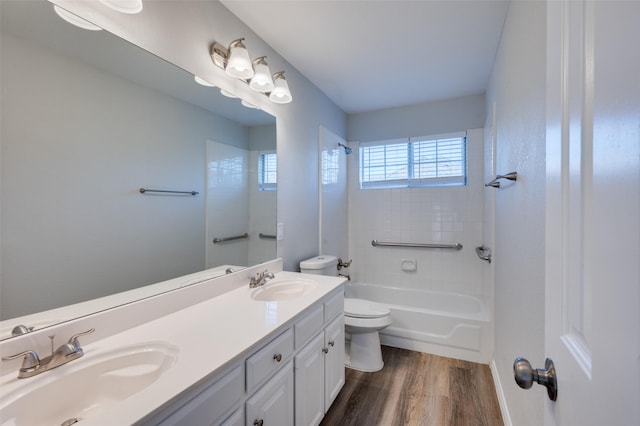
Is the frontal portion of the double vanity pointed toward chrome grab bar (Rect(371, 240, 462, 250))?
no

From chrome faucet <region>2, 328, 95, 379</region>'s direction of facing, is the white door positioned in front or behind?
in front

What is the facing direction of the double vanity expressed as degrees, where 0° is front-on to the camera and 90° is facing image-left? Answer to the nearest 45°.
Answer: approximately 315°

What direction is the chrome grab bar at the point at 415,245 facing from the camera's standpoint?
toward the camera

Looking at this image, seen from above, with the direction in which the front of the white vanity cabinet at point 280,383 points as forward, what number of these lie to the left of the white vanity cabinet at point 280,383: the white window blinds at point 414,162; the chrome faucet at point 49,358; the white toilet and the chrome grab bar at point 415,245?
3

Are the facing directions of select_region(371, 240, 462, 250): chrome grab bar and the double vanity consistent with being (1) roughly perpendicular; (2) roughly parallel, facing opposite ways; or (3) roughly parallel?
roughly perpendicular

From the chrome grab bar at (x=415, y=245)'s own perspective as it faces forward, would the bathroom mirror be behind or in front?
in front

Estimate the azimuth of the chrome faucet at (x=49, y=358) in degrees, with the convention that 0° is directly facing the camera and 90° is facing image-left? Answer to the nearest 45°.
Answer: approximately 315°

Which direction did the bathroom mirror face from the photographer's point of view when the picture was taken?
facing the viewer and to the right of the viewer

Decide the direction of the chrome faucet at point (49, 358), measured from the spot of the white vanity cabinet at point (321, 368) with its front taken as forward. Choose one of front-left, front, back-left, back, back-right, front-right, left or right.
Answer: right

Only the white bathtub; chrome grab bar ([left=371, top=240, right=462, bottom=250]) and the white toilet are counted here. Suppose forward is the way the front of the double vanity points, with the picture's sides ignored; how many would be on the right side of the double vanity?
0

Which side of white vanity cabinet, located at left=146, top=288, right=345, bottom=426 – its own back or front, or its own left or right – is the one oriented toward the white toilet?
left

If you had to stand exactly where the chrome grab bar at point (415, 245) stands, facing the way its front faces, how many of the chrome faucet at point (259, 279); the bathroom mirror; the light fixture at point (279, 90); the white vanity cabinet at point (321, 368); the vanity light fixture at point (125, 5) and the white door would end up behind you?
0
